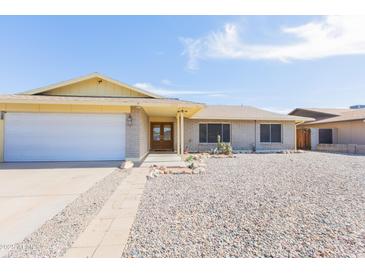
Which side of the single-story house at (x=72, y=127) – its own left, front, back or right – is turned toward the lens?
front

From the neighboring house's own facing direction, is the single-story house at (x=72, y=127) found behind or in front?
in front

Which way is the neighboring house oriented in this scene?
toward the camera

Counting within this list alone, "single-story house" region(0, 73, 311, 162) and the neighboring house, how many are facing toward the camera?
2

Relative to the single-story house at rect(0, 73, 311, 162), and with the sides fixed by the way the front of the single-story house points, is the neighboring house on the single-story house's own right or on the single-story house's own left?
on the single-story house's own left
